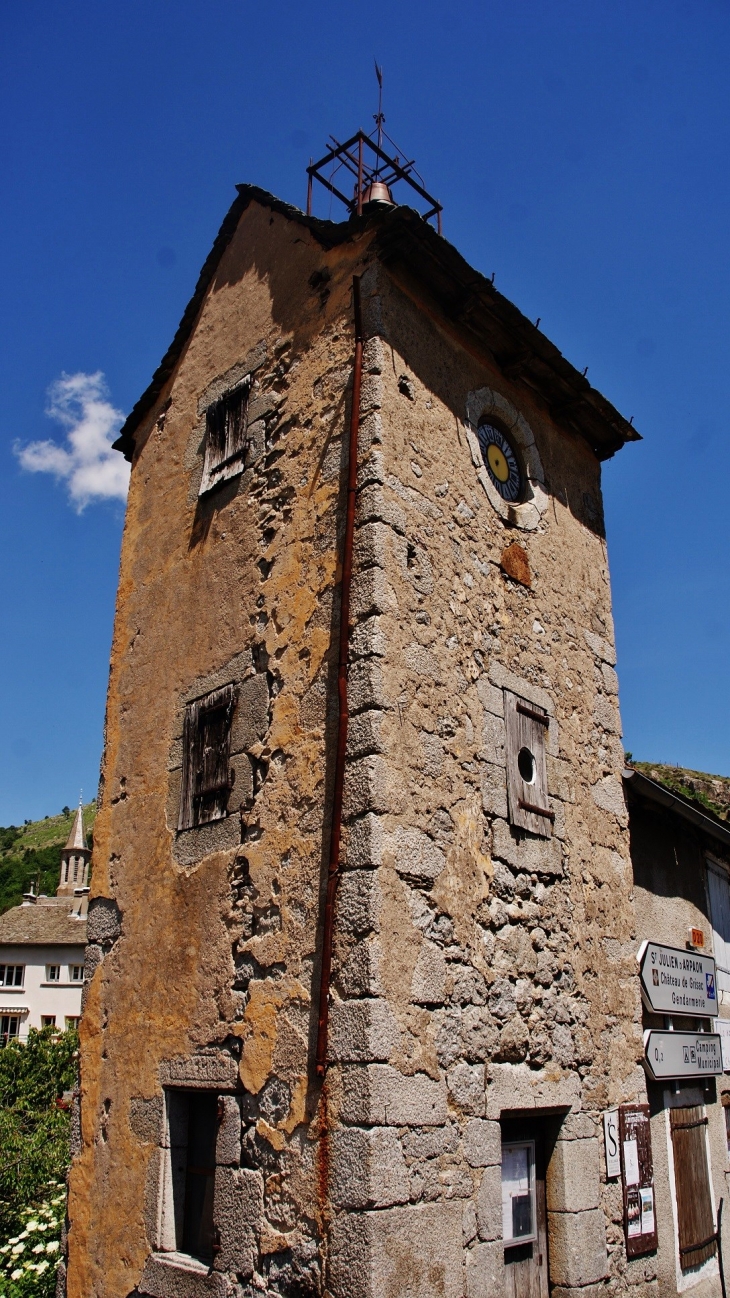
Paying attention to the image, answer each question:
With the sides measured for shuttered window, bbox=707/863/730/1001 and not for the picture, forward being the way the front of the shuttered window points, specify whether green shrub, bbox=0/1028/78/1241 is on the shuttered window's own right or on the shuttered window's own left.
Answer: on the shuttered window's own right

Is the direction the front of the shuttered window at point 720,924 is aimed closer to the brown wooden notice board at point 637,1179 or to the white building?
the brown wooden notice board
